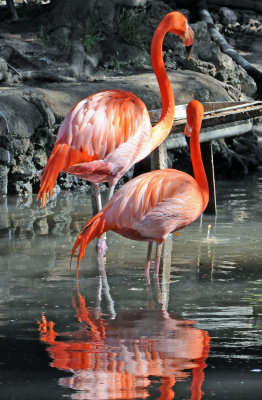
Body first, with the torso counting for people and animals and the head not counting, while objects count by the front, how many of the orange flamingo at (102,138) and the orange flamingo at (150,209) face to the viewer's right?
2

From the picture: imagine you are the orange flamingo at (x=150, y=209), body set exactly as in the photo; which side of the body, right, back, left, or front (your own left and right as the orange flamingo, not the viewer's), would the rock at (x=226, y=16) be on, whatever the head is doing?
left

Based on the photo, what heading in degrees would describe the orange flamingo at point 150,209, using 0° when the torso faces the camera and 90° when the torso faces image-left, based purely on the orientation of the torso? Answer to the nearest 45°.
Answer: approximately 270°

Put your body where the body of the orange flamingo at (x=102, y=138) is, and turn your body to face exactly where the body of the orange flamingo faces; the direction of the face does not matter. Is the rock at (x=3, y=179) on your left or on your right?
on your left

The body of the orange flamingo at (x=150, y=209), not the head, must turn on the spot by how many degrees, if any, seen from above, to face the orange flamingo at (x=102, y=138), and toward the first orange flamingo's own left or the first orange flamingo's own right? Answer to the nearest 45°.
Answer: approximately 90° to the first orange flamingo's own left

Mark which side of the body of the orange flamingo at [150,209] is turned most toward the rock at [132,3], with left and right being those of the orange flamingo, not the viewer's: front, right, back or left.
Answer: left

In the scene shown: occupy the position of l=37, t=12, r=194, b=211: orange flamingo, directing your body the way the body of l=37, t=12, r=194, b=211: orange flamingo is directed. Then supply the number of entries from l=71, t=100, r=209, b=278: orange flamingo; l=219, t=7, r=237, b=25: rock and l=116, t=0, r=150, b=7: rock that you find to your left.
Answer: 2

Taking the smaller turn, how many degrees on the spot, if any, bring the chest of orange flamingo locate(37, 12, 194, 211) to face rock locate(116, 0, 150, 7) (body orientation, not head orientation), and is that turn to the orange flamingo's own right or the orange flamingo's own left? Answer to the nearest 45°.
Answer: approximately 90° to the orange flamingo's own left

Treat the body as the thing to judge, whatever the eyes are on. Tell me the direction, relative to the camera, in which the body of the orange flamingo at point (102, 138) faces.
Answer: to the viewer's right
